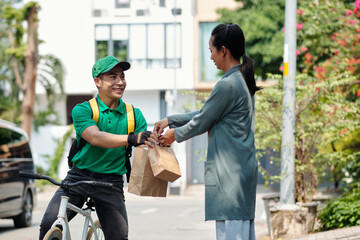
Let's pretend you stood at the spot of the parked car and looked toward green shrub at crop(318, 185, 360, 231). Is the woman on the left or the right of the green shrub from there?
right

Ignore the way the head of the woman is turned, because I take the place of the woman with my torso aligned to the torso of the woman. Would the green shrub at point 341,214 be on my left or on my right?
on my right

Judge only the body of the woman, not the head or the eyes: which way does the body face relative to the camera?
to the viewer's left

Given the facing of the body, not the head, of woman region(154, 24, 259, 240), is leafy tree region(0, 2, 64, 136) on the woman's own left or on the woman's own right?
on the woman's own right

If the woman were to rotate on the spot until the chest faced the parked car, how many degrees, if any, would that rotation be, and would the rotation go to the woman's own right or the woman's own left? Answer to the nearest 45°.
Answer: approximately 45° to the woman's own right

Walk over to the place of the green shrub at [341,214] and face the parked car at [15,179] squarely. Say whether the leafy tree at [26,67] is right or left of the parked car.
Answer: right

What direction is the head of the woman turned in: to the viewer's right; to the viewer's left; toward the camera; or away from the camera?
to the viewer's left
